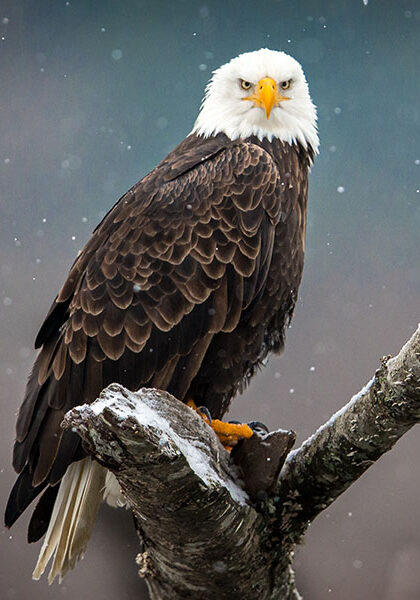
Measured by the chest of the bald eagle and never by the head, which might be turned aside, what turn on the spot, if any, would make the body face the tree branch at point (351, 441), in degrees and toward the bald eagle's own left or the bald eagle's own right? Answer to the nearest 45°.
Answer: approximately 45° to the bald eagle's own right

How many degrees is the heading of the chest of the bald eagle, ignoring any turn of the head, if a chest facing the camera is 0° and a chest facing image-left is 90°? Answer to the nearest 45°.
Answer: approximately 270°
